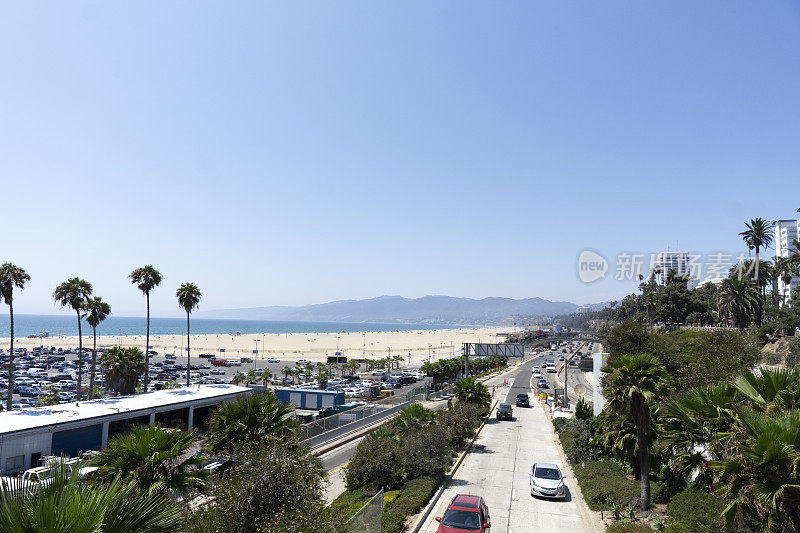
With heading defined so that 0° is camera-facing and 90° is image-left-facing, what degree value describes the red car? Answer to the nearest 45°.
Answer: approximately 0°

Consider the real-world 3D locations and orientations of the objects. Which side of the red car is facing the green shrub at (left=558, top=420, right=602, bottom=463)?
back

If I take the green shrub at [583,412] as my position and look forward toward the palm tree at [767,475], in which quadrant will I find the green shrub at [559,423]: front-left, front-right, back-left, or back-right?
front-right

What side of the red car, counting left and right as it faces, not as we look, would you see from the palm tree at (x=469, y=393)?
back

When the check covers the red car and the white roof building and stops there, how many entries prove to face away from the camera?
0

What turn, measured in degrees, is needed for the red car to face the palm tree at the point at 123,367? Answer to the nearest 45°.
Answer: approximately 135° to its right

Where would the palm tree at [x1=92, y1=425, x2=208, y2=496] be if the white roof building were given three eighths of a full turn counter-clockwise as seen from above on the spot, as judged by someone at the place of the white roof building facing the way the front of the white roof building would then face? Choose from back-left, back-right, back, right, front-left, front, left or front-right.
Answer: back
